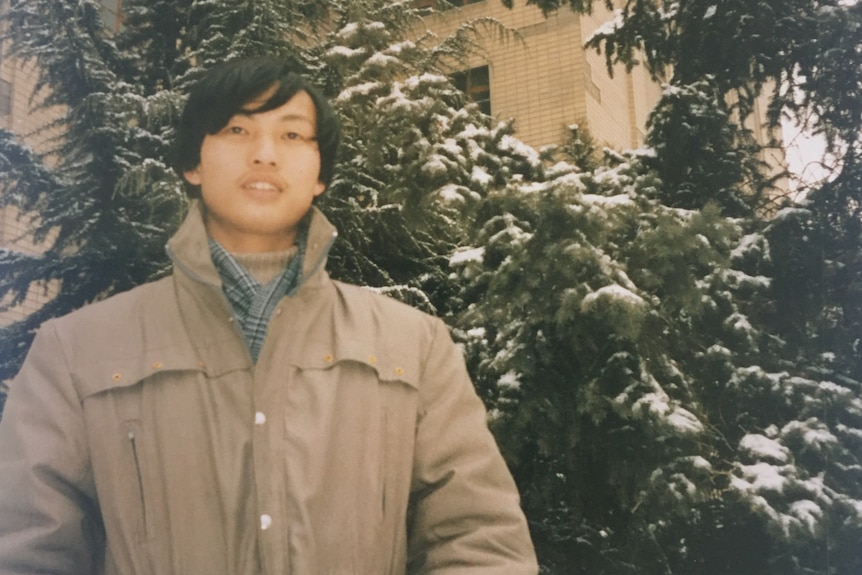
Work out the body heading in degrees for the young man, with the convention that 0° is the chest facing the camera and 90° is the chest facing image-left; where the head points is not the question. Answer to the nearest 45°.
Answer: approximately 0°

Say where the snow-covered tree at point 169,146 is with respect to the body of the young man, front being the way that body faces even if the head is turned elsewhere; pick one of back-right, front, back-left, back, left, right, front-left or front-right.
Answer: back

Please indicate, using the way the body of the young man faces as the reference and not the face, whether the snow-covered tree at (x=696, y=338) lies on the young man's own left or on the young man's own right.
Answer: on the young man's own left
